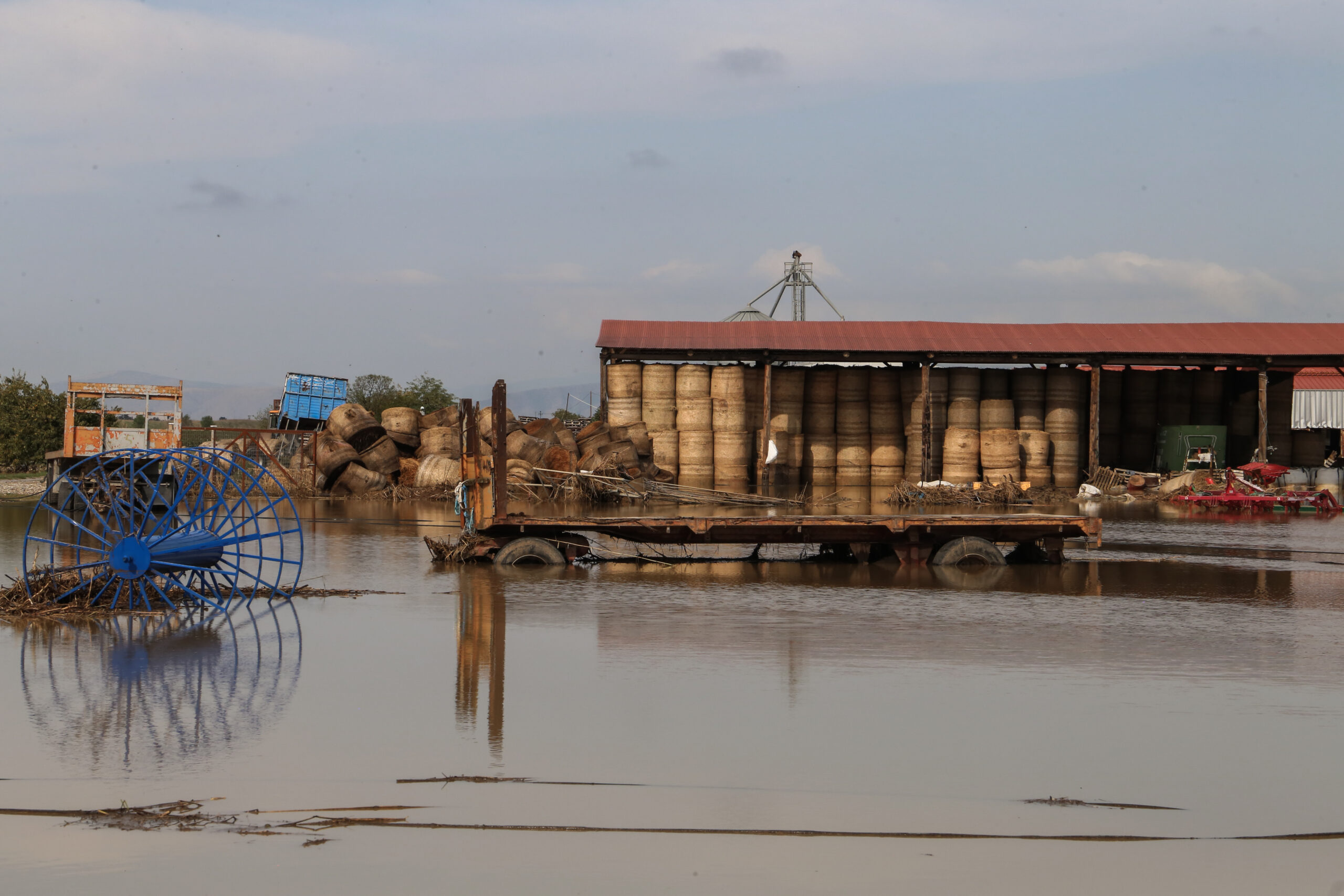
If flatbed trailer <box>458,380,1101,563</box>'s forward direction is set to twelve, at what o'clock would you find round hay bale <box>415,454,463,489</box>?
The round hay bale is roughly at 2 o'clock from the flatbed trailer.

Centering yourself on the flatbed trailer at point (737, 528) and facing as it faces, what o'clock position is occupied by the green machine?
The green machine is roughly at 4 o'clock from the flatbed trailer.

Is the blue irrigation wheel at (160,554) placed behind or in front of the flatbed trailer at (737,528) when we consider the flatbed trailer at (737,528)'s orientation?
in front

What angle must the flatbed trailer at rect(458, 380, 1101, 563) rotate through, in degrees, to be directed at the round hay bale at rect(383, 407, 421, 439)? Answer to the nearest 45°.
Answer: approximately 45° to its right

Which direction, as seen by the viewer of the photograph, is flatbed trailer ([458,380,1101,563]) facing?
facing to the left of the viewer

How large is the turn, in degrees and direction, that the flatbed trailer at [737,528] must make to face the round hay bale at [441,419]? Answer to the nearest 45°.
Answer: approximately 45° to its right

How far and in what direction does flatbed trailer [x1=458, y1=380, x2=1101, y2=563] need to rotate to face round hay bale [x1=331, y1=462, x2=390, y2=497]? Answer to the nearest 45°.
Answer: approximately 45° to its right

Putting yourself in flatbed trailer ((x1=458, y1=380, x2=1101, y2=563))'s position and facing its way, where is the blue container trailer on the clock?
The blue container trailer is roughly at 2 o'clock from the flatbed trailer.

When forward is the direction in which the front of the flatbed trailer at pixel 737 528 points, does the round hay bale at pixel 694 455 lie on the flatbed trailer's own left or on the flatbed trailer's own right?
on the flatbed trailer's own right

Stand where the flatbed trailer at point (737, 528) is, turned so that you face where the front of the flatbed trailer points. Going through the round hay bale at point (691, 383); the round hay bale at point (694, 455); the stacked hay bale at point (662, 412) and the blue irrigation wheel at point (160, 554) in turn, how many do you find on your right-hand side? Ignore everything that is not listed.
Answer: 3

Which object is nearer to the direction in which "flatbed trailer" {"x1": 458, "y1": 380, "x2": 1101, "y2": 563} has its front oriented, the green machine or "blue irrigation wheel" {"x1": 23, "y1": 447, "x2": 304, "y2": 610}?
the blue irrigation wheel

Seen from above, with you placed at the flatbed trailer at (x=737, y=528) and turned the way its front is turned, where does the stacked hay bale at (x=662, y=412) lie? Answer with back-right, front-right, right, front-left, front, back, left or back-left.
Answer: right

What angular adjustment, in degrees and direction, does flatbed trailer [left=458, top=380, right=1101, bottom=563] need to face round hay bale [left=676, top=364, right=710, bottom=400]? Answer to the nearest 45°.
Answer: approximately 90° to its right
